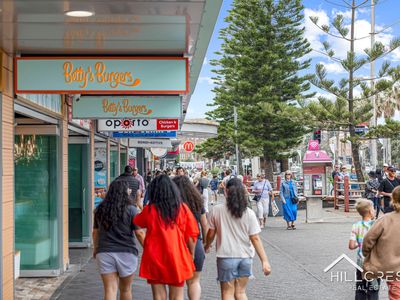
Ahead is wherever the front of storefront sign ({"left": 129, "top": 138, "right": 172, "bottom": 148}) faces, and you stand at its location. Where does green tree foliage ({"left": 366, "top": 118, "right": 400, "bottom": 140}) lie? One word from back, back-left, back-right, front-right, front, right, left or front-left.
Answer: left

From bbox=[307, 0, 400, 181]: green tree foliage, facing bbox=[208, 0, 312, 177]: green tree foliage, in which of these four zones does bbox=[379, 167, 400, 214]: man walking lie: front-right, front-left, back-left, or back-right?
back-left

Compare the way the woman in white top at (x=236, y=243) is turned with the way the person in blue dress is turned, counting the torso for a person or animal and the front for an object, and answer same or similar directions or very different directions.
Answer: very different directions

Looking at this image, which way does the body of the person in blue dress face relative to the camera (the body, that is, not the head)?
toward the camera

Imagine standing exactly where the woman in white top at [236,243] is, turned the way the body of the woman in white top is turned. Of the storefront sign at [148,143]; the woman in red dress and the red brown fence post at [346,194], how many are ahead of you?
2

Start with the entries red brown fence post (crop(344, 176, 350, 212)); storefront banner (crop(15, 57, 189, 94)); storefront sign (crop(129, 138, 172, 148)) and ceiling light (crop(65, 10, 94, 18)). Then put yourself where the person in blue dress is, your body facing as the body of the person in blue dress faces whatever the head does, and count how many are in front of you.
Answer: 2

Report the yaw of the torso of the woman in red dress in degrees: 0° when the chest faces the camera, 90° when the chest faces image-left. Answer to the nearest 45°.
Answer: approximately 180°

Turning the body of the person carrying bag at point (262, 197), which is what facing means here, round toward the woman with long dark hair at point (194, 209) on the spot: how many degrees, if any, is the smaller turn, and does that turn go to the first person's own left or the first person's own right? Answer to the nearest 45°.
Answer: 0° — they already face them

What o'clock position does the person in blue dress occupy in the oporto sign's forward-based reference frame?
The person in blue dress is roughly at 8 o'clock from the oporto sign.

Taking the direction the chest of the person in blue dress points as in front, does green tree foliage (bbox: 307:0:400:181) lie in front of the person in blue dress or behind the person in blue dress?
behind

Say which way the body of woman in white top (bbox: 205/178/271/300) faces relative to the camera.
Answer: away from the camera

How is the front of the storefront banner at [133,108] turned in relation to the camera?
facing the viewer

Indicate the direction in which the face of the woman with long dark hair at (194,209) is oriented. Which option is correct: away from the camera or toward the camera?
away from the camera

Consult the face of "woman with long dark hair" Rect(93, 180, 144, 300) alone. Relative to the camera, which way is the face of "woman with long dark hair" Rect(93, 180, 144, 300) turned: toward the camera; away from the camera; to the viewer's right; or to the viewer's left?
away from the camera
